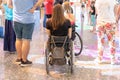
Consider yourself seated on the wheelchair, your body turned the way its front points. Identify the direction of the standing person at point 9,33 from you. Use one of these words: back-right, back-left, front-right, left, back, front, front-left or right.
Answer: front-left

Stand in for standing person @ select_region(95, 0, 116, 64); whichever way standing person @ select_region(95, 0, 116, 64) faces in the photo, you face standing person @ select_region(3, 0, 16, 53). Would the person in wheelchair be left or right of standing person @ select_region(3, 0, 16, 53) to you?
left

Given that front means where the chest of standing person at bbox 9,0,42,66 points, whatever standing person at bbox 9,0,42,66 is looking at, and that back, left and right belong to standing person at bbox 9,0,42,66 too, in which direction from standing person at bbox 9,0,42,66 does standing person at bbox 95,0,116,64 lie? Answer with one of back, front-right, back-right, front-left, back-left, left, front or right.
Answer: front-right

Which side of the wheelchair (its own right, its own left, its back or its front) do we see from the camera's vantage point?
back

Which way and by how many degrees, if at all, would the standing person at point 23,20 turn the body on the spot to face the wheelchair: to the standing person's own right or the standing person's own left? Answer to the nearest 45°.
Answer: approximately 90° to the standing person's own right

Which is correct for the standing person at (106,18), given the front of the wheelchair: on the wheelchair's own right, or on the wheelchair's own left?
on the wheelchair's own right

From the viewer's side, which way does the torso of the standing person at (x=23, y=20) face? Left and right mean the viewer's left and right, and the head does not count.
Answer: facing away from the viewer and to the right of the viewer

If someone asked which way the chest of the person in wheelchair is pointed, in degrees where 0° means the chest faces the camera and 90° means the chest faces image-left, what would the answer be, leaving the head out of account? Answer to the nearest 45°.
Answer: approximately 180°
